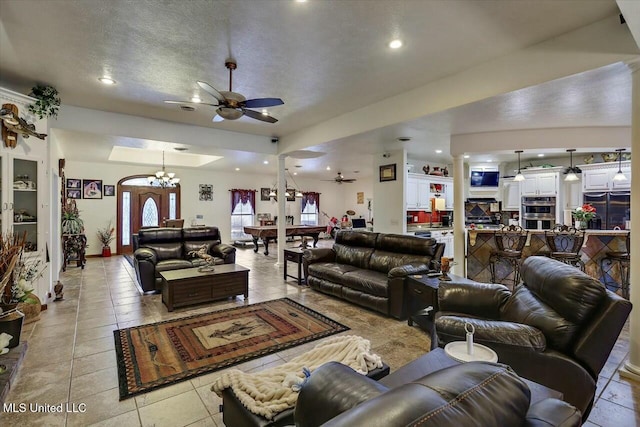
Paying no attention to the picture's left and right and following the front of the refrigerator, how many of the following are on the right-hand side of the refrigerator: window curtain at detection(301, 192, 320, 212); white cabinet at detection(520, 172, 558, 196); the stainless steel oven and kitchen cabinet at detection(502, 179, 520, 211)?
4

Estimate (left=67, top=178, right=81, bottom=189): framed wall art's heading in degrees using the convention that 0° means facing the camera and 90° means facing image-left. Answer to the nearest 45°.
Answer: approximately 0°

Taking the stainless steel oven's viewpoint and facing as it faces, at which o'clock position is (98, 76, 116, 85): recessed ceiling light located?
The recessed ceiling light is roughly at 1 o'clock from the stainless steel oven.

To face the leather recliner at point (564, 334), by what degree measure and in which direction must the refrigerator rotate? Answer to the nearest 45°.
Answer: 0° — it already faces it

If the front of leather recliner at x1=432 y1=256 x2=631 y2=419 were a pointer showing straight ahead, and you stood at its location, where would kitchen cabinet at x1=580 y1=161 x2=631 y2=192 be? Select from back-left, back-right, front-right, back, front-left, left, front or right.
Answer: right

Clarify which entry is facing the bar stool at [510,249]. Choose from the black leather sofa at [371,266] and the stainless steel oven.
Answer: the stainless steel oven

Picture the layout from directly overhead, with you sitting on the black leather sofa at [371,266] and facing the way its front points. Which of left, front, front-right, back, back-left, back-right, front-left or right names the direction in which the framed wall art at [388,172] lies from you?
back-right

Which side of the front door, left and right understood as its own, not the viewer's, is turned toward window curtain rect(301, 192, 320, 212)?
left

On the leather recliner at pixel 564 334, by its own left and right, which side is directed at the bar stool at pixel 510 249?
right

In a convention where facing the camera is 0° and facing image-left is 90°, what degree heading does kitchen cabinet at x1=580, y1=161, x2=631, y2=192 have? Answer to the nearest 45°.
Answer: approximately 0°

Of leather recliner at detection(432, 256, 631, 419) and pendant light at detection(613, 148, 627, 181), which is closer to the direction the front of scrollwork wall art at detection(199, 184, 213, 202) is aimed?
the leather recliner

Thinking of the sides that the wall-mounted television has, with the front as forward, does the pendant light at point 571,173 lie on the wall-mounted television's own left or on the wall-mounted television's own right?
on the wall-mounted television's own left

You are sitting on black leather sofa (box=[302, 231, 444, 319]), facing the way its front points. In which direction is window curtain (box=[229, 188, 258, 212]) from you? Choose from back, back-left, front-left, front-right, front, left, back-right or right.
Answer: right

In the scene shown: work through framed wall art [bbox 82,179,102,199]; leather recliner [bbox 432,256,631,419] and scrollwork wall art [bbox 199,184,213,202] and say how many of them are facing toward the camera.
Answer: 2
